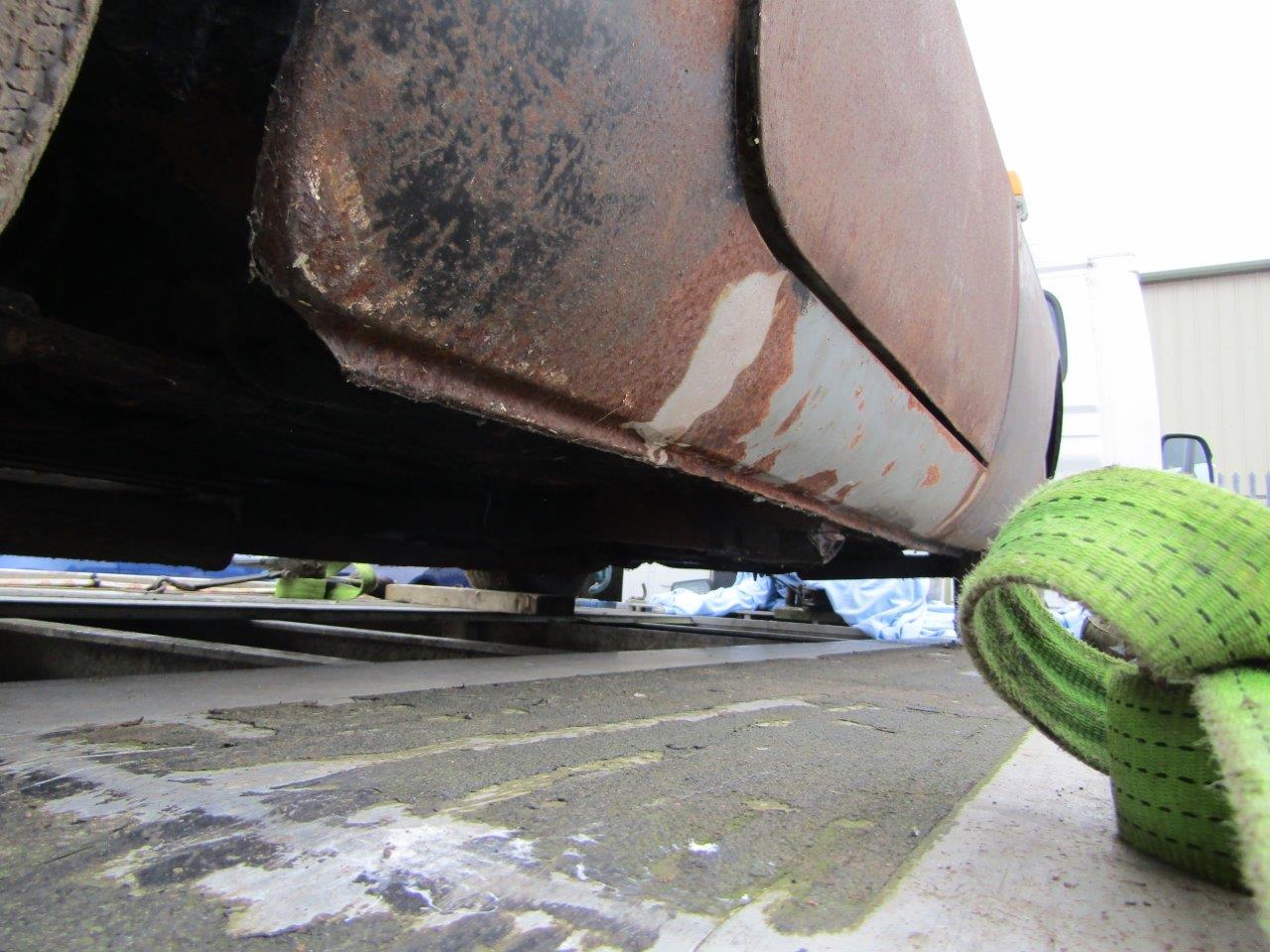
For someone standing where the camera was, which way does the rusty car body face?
facing away from the viewer and to the right of the viewer

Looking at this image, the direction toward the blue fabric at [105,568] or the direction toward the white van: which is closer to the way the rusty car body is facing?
the white van

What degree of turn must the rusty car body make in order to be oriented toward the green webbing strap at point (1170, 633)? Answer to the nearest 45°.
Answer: approximately 90° to its right

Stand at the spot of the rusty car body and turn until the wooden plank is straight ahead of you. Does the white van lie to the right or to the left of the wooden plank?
right

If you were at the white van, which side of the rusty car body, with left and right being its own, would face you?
front

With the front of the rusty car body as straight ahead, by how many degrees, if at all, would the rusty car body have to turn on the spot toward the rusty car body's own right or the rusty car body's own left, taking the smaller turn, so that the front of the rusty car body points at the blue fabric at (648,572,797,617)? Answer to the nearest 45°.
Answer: approximately 45° to the rusty car body's own left

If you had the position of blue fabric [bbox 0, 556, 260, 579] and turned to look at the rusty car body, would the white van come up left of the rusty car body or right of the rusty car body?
left
